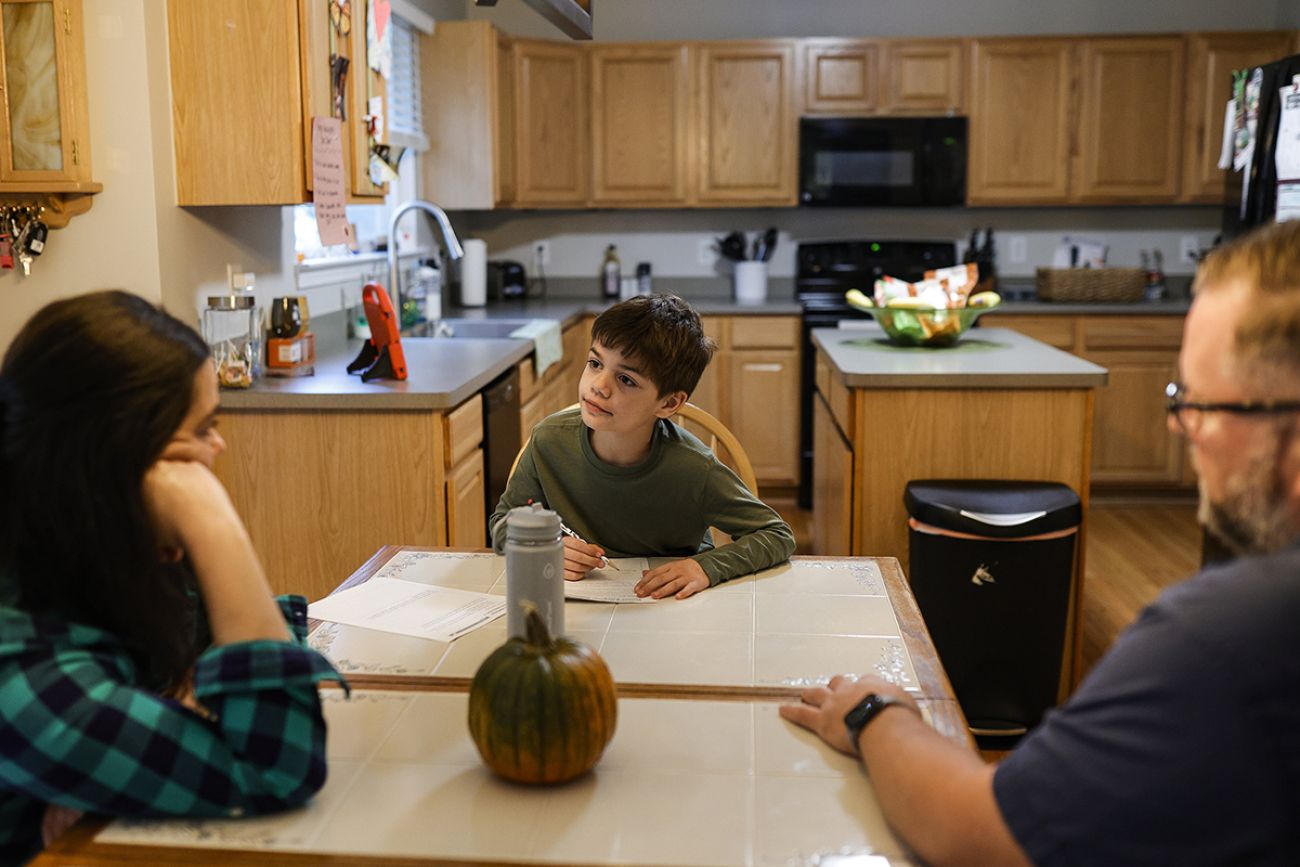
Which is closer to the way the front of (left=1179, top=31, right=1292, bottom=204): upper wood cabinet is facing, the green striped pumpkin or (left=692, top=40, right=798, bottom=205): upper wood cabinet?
the green striped pumpkin

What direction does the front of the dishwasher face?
to the viewer's right

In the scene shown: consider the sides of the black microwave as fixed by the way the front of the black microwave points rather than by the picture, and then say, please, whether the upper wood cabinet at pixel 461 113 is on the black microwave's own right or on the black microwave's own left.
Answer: on the black microwave's own right

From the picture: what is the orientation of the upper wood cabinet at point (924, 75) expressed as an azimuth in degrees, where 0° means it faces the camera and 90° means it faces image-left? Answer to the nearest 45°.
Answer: approximately 0°

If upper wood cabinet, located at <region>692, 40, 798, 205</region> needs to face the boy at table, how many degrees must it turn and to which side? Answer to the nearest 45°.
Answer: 0° — it already faces them

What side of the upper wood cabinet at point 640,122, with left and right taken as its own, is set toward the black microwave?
left

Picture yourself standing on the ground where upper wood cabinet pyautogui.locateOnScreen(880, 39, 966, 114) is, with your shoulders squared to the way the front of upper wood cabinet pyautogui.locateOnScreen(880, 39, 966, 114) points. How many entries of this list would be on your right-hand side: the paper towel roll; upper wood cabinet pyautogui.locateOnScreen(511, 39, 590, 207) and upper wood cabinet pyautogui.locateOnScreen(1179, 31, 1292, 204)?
2

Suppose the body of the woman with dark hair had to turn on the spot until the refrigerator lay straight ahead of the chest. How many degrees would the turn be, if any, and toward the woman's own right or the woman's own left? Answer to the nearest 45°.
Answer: approximately 45° to the woman's own left
